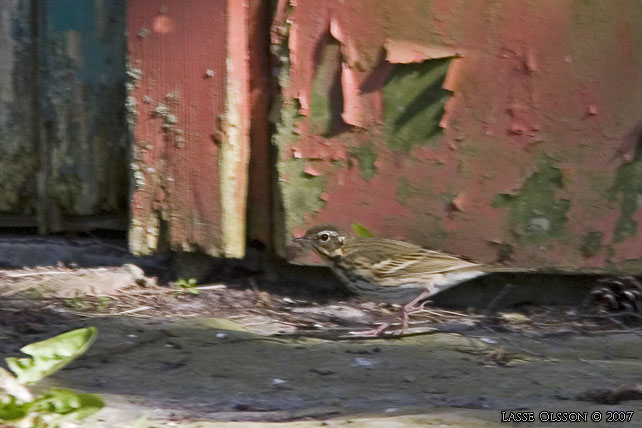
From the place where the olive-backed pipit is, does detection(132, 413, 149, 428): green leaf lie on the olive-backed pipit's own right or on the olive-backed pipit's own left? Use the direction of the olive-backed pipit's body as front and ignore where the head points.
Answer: on the olive-backed pipit's own left

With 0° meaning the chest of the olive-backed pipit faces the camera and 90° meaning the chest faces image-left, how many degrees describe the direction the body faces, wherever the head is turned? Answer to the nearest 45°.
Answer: approximately 90°

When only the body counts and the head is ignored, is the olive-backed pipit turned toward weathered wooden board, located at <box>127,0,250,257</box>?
yes

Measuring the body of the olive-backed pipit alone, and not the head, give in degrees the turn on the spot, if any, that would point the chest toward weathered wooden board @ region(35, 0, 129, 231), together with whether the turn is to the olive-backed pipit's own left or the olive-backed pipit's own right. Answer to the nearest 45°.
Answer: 0° — it already faces it

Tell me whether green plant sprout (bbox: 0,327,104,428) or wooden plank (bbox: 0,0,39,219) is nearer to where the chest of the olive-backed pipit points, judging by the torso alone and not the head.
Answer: the wooden plank

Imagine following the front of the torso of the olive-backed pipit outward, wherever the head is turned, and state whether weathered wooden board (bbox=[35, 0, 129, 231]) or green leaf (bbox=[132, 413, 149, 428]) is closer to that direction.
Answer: the weathered wooden board
